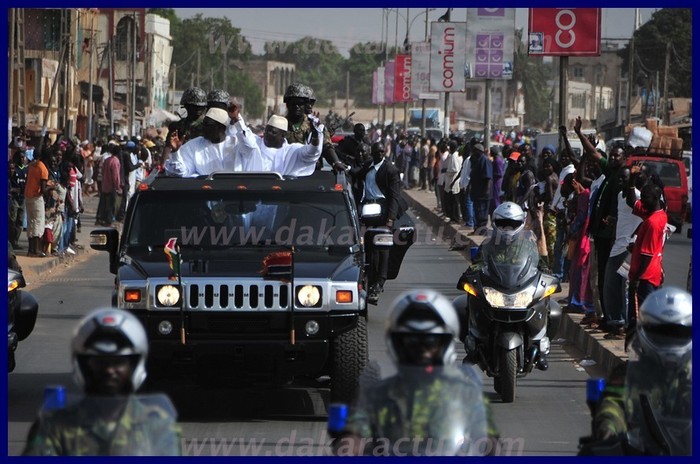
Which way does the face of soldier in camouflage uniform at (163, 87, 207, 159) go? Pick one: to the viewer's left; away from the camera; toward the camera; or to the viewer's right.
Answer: toward the camera

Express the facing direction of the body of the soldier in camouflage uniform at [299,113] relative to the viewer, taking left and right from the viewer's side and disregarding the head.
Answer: facing the viewer

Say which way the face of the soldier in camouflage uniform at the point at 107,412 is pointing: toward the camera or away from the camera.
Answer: toward the camera

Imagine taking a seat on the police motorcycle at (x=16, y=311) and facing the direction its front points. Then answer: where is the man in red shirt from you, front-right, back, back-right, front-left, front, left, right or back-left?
left

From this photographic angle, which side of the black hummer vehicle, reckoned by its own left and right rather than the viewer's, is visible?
front

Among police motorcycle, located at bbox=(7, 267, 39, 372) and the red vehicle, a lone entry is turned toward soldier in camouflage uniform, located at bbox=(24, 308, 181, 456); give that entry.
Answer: the police motorcycle

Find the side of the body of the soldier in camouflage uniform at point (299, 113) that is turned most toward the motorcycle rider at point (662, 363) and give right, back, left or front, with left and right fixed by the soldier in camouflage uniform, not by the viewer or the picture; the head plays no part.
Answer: front

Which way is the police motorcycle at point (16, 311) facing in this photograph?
toward the camera

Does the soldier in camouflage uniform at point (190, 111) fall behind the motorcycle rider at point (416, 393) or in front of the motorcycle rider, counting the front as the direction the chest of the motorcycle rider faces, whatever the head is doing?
behind

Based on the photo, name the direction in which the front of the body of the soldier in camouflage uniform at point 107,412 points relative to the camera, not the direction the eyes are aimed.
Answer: toward the camera

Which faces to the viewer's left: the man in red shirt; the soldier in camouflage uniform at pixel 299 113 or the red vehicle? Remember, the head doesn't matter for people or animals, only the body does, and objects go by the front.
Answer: the man in red shirt
